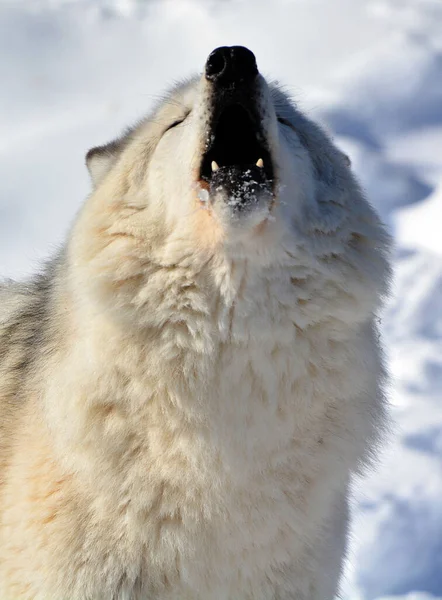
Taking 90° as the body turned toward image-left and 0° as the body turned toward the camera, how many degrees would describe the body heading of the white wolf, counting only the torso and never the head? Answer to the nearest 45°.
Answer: approximately 0°
